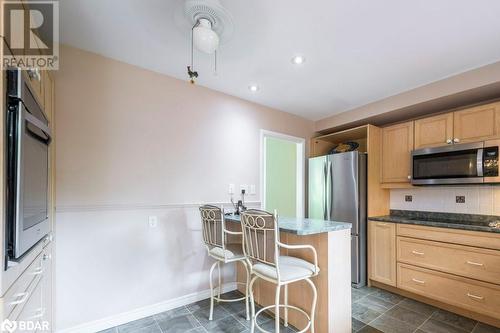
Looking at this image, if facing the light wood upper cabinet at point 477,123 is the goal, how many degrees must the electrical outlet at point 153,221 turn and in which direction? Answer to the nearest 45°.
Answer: approximately 90° to its left

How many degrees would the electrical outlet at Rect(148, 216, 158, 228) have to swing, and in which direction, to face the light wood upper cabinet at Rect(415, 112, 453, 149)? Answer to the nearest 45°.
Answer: approximately 90° to its left

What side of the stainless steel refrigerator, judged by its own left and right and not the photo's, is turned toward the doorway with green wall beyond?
right

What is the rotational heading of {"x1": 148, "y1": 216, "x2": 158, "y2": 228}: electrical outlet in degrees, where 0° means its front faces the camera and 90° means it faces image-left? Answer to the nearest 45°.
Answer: approximately 0°

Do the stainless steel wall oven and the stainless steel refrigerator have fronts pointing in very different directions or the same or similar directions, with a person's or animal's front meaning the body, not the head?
very different directions

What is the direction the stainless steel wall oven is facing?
to the viewer's right

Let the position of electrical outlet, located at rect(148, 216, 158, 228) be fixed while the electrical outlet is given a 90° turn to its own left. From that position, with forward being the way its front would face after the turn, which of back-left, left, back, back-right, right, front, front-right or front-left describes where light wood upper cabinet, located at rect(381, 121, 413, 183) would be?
front

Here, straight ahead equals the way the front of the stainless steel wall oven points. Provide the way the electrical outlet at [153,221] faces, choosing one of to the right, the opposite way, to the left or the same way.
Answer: to the right

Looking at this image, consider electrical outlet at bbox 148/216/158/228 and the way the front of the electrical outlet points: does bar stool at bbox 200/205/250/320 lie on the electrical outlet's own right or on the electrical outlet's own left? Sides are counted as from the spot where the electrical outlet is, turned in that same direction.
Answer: on the electrical outlet's own left

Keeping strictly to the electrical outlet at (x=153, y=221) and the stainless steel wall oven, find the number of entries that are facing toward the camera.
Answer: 1
